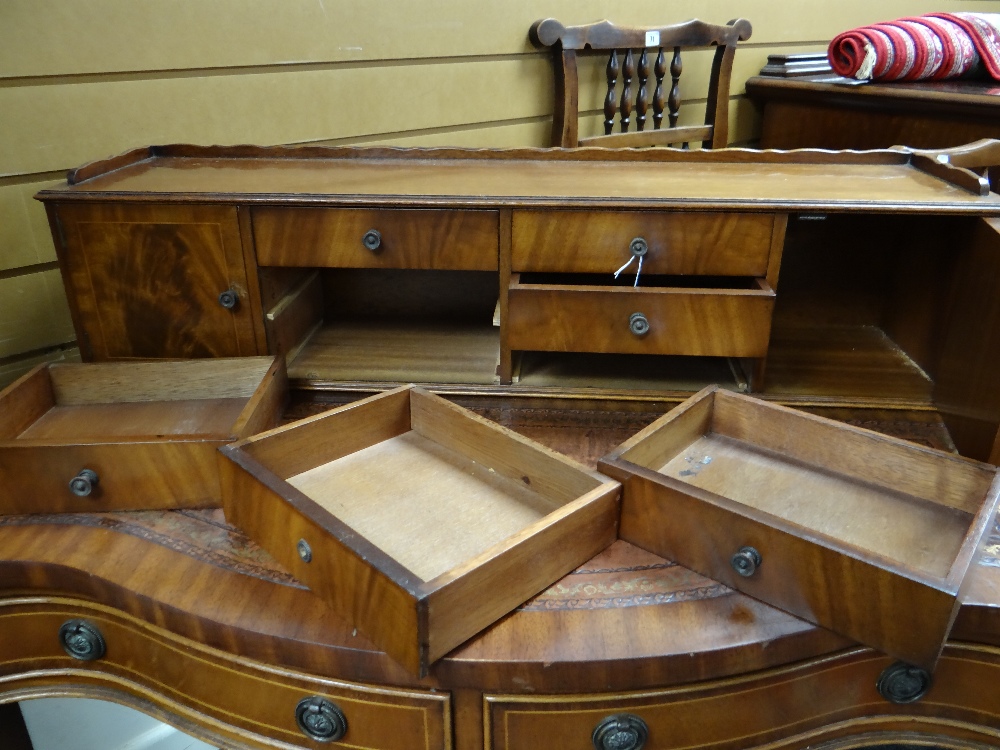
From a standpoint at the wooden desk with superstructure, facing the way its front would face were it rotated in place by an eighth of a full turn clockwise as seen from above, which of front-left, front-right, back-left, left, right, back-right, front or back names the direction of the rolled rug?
back

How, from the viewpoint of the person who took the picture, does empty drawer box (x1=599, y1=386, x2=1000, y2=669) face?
facing the viewer and to the left of the viewer

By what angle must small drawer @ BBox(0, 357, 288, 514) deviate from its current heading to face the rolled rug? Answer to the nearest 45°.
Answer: approximately 90° to its left

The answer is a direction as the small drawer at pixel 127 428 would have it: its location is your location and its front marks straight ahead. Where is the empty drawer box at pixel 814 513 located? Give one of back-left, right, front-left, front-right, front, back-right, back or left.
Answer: front-left

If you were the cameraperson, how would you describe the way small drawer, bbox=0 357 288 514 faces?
facing the viewer

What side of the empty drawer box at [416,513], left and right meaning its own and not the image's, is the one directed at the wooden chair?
back

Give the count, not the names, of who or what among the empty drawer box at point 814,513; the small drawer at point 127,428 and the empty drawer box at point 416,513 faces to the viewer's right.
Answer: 0

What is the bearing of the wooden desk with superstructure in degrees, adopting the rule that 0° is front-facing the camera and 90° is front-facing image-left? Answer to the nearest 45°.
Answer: approximately 0°

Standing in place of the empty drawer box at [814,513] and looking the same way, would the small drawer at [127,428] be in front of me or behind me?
in front

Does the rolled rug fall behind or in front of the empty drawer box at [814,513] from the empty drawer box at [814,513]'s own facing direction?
behind

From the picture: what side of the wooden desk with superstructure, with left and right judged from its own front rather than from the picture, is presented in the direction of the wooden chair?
back

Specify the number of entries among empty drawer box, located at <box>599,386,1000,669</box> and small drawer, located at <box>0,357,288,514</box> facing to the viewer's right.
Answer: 0
